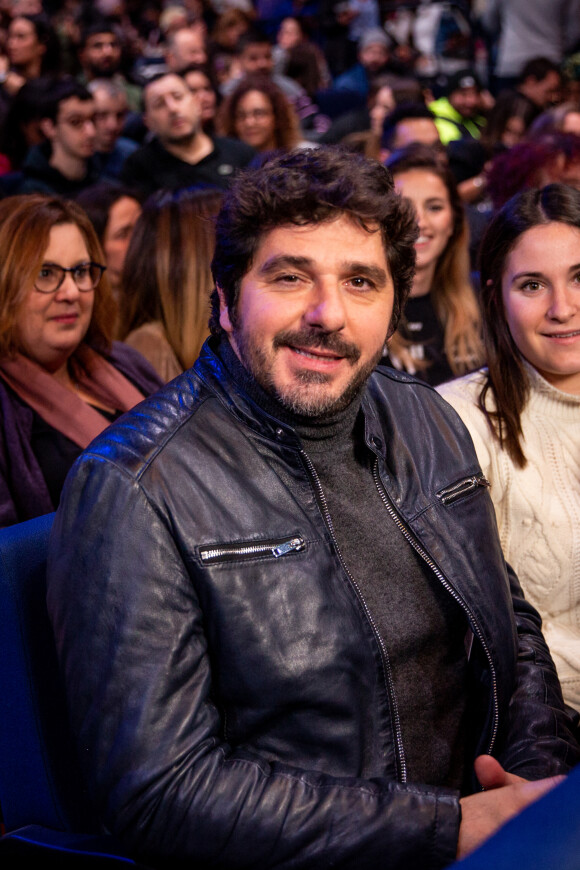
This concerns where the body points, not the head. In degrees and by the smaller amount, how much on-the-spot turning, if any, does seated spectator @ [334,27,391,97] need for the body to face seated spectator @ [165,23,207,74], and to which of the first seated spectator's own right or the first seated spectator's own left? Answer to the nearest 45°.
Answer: approximately 90° to the first seated spectator's own right

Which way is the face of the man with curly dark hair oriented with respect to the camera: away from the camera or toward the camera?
toward the camera

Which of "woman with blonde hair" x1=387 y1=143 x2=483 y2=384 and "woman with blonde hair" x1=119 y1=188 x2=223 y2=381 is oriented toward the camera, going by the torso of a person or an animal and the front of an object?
"woman with blonde hair" x1=387 y1=143 x2=483 y2=384

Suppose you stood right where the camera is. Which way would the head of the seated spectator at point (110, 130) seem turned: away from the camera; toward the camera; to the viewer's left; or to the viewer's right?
toward the camera

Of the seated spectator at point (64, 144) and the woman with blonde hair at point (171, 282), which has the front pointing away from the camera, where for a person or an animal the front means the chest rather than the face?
the woman with blonde hair

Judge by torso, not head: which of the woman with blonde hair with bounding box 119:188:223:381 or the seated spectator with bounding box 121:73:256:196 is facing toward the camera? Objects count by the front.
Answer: the seated spectator

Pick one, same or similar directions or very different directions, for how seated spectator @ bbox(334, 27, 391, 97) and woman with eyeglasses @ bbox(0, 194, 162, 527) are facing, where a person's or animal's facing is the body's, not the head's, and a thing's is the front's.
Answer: same or similar directions

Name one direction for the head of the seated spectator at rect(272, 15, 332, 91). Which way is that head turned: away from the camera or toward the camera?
toward the camera

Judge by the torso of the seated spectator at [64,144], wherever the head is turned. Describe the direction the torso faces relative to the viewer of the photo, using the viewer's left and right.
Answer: facing the viewer and to the right of the viewer

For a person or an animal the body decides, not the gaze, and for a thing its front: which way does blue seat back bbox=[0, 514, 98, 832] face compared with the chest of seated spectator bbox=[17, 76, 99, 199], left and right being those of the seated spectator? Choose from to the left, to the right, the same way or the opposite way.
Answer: the same way

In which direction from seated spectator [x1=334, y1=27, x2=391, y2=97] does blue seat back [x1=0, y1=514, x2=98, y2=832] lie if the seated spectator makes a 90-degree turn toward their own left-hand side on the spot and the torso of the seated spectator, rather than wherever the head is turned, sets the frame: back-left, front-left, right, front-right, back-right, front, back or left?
back-right

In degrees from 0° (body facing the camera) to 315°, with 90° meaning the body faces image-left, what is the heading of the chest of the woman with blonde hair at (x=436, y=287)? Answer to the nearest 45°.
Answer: approximately 0°

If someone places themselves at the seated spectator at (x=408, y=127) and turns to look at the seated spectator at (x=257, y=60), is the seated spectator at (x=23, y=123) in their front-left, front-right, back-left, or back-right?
front-left

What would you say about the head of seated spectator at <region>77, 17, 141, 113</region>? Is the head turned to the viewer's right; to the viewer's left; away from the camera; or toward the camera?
toward the camera

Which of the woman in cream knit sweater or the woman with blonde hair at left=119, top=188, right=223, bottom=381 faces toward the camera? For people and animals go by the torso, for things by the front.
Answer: the woman in cream knit sweater

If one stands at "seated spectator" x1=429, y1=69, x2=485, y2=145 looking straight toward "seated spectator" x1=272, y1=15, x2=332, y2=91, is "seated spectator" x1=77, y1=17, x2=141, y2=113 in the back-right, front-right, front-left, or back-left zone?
front-left

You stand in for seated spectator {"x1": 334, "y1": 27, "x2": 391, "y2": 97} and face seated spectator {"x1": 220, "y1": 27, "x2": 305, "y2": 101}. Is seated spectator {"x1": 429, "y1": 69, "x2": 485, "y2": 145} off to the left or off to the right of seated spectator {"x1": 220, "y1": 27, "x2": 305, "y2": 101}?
left

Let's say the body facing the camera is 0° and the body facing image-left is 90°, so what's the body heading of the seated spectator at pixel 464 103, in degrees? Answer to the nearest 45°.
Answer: approximately 315°

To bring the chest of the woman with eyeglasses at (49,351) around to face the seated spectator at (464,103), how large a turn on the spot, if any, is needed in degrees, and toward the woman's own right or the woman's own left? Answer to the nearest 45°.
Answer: approximately 90° to the woman's own left
